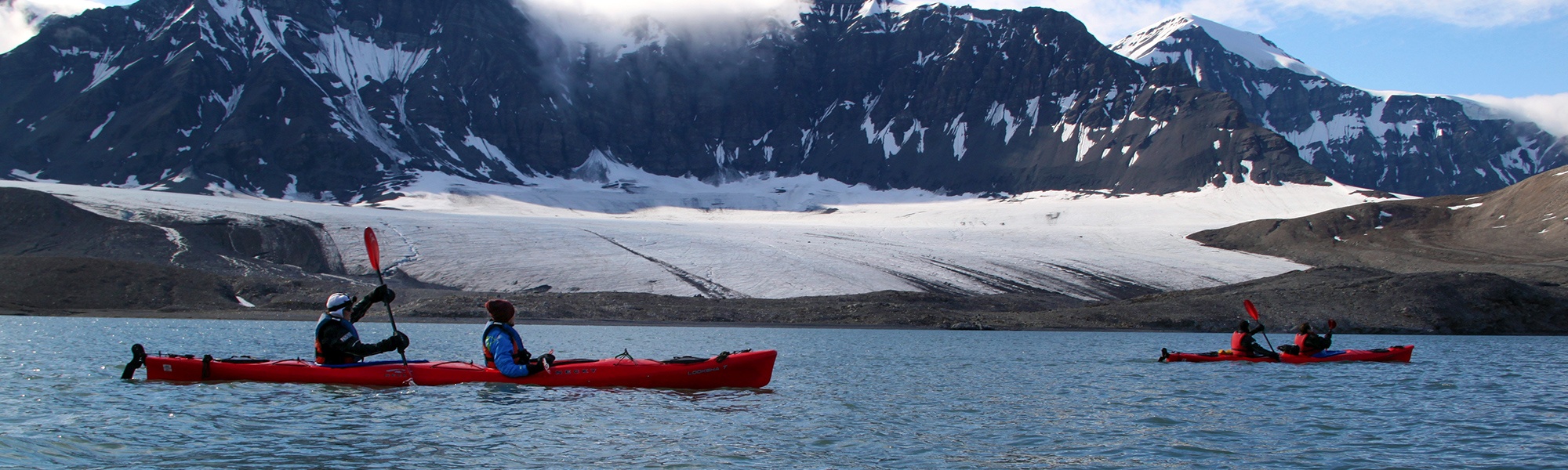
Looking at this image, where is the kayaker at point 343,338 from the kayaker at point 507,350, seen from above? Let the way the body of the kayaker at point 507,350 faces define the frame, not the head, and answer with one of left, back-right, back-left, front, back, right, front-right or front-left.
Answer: back

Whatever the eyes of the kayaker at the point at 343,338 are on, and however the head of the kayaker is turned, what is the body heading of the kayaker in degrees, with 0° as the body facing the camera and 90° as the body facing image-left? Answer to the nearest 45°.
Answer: approximately 270°

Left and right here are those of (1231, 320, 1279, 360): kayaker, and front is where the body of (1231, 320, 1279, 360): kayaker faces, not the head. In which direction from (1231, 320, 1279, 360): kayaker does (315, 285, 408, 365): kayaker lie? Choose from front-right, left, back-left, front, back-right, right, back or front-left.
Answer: back-right

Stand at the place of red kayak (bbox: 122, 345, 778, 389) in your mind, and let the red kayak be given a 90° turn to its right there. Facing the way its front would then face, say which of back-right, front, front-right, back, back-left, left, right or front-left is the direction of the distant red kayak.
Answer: left

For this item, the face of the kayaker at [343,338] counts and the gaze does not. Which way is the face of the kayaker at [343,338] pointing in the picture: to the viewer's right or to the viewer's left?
to the viewer's right

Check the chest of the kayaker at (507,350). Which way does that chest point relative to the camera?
to the viewer's right

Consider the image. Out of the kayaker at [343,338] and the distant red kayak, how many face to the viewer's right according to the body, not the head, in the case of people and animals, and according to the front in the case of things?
2

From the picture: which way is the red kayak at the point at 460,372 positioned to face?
to the viewer's right

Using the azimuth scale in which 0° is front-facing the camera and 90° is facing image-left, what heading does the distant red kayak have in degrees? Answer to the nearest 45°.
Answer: approximately 270°

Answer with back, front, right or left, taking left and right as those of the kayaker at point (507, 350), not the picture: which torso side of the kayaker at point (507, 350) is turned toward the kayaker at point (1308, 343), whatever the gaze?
front

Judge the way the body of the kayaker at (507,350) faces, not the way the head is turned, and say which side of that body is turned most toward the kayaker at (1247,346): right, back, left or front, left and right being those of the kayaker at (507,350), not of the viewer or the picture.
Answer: front

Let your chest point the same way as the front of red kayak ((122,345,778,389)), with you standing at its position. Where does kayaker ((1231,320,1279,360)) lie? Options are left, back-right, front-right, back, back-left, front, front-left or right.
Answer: front
